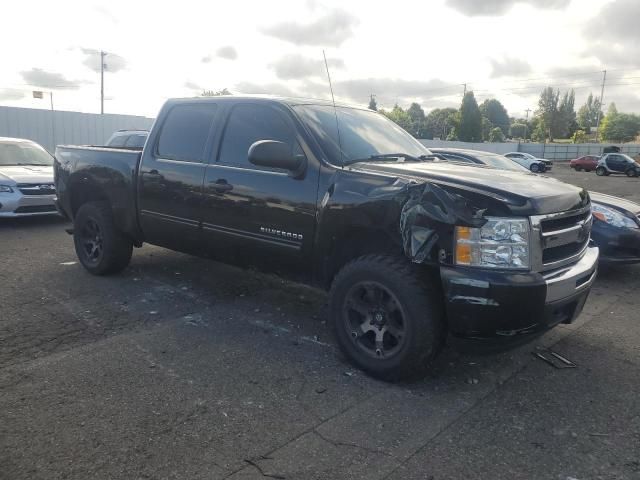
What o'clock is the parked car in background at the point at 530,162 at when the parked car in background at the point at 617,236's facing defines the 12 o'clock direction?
the parked car in background at the point at 530,162 is roughly at 7 o'clock from the parked car in background at the point at 617,236.

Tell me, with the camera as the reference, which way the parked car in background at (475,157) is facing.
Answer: facing the viewer and to the right of the viewer

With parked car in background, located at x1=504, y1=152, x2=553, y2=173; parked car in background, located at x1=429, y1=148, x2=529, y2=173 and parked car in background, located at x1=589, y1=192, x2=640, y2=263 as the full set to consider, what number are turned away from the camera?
0

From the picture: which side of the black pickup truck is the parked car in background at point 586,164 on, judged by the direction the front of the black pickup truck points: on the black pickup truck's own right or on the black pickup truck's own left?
on the black pickup truck's own left

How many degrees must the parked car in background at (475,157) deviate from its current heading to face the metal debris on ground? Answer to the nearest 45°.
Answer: approximately 45° to its right

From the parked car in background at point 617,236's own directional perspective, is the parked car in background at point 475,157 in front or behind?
behind

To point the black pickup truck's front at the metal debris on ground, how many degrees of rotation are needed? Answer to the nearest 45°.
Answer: approximately 45° to its left

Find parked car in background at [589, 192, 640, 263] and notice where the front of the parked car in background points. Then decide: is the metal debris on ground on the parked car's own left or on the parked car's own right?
on the parked car's own right

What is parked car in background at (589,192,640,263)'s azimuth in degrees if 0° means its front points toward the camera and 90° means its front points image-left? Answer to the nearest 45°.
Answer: approximately 315°
